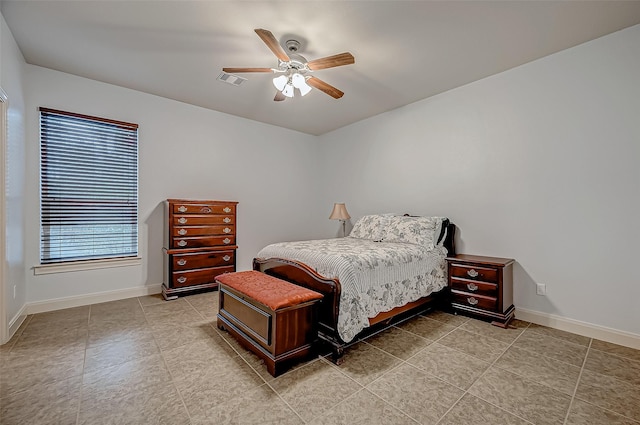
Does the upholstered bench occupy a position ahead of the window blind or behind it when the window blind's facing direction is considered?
ahead

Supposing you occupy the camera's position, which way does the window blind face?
facing the viewer and to the right of the viewer

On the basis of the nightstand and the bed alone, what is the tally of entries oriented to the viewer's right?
0

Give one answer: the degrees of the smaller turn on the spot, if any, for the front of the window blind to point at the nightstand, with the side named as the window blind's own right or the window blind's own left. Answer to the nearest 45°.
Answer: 0° — it already faces it

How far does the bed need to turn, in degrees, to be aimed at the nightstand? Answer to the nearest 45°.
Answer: approximately 135° to its left

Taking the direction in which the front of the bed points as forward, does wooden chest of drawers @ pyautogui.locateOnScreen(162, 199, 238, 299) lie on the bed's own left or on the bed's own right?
on the bed's own right

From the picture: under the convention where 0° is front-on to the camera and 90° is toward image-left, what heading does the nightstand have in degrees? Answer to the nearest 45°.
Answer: approximately 45°

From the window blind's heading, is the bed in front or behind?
in front
